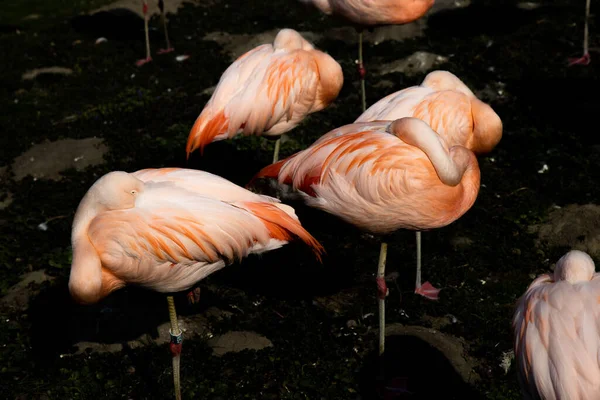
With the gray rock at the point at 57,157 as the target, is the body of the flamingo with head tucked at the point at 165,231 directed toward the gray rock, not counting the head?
no

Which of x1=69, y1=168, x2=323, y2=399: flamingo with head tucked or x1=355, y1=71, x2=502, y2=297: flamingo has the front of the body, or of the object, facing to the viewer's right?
the flamingo

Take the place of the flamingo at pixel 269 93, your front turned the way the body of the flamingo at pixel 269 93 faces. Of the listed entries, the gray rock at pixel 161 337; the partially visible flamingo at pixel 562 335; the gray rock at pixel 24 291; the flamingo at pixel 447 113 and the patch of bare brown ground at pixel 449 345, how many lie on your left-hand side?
0

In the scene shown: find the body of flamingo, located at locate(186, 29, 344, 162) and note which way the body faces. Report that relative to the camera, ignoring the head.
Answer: to the viewer's right

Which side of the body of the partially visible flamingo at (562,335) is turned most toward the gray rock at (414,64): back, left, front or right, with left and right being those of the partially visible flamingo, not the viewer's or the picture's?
front

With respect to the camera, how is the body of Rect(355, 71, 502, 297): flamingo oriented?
to the viewer's right

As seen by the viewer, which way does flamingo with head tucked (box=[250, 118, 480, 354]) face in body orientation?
to the viewer's right

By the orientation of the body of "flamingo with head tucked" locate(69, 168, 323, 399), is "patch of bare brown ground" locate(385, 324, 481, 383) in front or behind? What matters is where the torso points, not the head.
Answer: behind

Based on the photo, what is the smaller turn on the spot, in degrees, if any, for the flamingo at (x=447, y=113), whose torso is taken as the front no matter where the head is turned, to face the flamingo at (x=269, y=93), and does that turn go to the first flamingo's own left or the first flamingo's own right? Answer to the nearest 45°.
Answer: approximately 135° to the first flamingo's own left

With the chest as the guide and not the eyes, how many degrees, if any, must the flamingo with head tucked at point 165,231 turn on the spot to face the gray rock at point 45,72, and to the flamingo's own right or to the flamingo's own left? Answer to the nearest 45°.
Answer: approximately 90° to the flamingo's own right

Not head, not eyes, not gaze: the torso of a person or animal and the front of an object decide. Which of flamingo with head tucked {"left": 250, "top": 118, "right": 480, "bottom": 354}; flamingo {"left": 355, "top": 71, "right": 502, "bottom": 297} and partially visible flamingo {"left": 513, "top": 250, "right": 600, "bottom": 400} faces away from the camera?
the partially visible flamingo

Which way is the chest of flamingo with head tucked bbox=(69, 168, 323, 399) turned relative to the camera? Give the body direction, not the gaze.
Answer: to the viewer's left

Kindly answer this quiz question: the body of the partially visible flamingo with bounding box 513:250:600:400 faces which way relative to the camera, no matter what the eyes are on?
away from the camera

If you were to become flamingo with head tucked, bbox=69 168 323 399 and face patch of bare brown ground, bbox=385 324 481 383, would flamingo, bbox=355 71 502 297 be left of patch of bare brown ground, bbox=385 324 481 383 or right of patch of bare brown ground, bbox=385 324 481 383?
left

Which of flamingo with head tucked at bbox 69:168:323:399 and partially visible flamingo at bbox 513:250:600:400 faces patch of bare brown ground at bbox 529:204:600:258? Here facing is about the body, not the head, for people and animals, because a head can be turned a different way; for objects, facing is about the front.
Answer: the partially visible flamingo

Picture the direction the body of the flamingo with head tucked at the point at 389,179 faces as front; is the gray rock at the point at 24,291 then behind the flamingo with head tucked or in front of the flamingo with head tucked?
behind

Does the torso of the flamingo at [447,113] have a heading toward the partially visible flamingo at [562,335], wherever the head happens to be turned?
no

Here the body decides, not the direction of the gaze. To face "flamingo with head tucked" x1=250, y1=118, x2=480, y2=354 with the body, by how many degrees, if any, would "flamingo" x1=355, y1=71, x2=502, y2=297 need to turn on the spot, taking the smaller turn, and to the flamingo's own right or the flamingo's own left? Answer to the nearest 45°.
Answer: approximately 90° to the flamingo's own right
